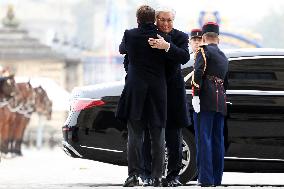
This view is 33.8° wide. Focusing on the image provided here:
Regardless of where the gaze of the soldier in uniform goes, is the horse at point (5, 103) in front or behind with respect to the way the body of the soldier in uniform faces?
in front

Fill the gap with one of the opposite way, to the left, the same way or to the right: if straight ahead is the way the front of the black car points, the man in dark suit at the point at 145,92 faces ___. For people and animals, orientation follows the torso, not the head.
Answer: to the left

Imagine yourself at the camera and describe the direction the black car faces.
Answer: facing to the right of the viewer

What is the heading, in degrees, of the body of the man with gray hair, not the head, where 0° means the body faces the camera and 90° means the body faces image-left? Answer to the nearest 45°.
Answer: approximately 45°

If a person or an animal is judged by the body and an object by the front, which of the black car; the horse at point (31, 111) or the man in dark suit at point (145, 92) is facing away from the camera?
the man in dark suit

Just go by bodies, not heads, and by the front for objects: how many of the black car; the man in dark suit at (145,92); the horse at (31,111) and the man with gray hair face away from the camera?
1

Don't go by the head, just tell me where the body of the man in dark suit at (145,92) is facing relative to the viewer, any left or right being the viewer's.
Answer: facing away from the viewer

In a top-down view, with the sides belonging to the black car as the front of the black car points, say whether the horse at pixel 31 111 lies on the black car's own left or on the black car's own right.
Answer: on the black car's own left

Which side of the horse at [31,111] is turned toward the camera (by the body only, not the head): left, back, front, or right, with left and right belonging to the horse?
right

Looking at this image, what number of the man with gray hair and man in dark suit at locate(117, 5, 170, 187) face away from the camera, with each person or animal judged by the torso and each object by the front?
1
